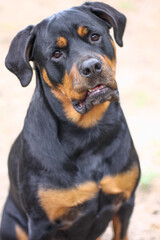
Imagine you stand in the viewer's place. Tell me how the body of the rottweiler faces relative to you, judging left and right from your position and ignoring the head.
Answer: facing the viewer and to the right of the viewer
